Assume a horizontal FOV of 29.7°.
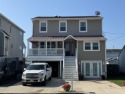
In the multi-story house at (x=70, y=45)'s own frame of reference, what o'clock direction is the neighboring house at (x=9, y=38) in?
The neighboring house is roughly at 4 o'clock from the multi-story house.

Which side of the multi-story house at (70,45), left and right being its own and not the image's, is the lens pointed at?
front
